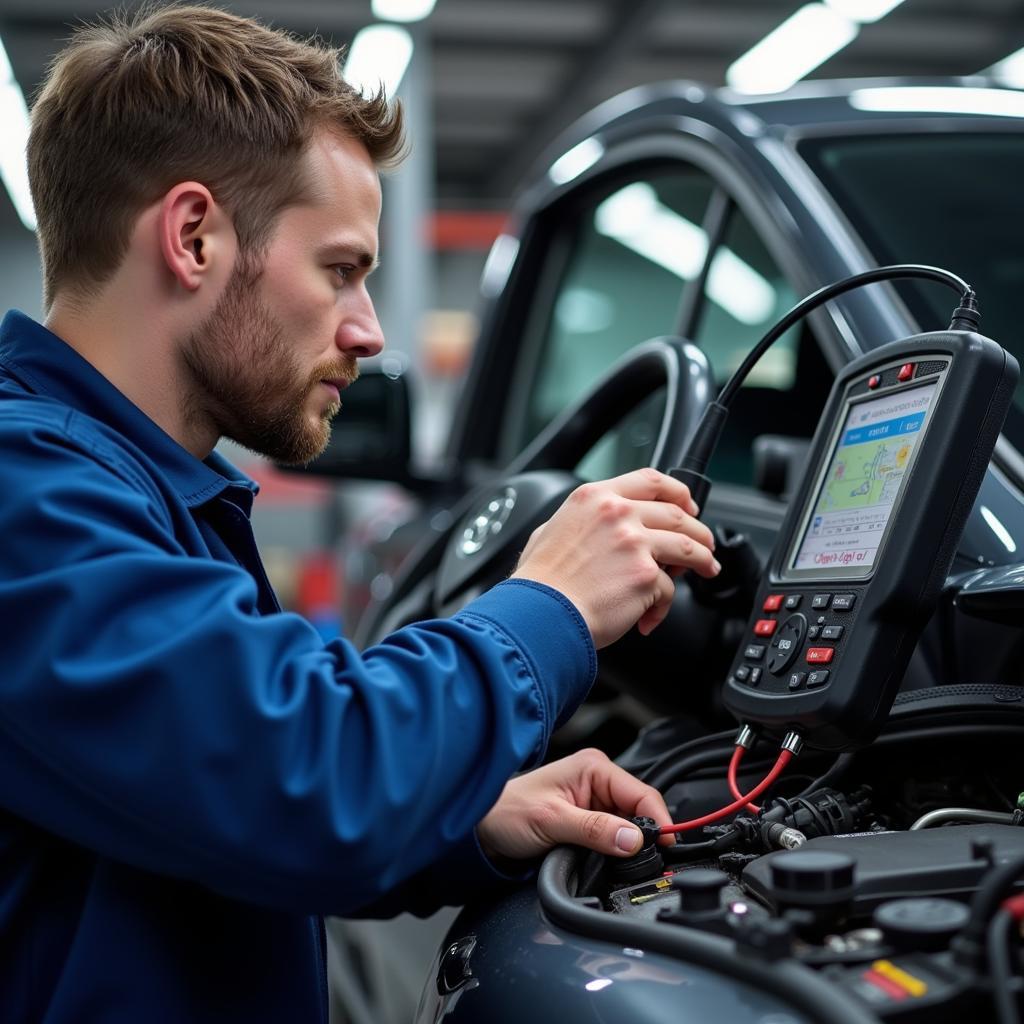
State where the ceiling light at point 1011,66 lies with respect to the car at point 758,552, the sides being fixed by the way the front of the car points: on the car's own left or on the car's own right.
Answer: on the car's own left

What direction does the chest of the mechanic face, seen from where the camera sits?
to the viewer's right

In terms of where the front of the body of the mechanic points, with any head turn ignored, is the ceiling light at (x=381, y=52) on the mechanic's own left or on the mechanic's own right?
on the mechanic's own left

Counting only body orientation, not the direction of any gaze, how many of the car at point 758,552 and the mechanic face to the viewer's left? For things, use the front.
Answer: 0

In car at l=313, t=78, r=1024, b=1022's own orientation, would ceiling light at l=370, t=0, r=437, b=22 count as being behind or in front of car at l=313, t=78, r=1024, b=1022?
behind

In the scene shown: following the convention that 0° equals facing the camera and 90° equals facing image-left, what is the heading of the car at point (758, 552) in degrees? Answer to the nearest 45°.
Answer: approximately 315°

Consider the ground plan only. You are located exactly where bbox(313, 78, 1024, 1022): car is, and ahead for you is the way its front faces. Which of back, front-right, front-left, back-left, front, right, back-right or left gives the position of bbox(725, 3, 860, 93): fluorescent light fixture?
back-left

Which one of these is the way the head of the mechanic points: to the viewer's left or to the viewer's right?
to the viewer's right

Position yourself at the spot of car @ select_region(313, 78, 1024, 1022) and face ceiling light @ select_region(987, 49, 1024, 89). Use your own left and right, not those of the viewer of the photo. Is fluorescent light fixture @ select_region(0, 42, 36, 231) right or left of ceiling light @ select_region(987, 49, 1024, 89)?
left
